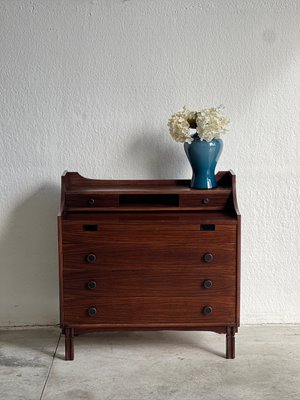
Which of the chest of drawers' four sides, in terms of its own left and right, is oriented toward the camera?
front
